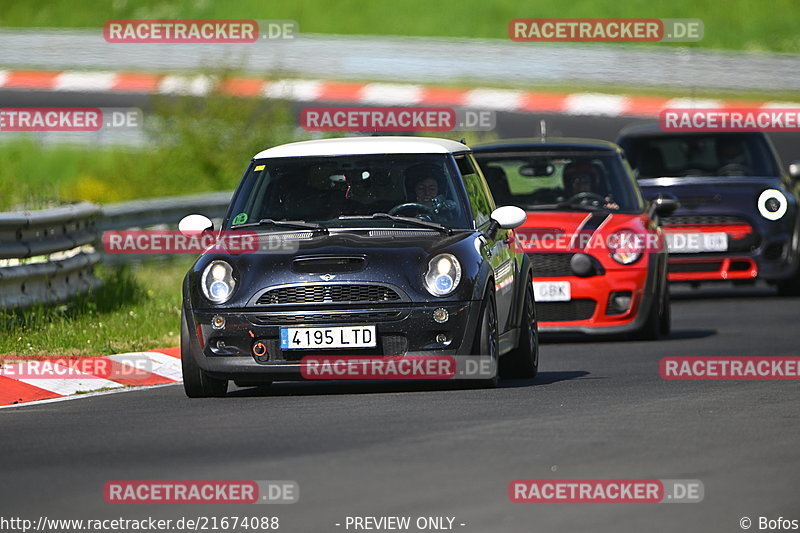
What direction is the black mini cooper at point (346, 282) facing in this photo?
toward the camera

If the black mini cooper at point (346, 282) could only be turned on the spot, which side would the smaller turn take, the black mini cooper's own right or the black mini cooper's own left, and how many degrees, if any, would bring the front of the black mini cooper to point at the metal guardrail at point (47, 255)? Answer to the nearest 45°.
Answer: approximately 135° to the black mini cooper's own right

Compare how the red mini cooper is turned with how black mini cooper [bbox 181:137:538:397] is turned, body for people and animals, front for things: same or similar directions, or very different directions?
same or similar directions

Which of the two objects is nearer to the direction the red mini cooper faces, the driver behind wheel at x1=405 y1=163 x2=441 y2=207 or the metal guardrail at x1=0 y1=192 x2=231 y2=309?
the driver behind wheel

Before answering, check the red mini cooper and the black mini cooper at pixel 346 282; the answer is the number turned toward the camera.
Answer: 2

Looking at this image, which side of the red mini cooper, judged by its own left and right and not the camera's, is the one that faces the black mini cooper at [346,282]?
front

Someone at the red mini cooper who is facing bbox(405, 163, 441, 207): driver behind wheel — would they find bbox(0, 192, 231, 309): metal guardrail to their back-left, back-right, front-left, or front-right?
front-right

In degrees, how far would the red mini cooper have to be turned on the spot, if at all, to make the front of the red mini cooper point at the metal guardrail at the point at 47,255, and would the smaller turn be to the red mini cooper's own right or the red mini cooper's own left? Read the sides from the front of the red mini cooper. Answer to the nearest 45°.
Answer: approximately 90° to the red mini cooper's own right

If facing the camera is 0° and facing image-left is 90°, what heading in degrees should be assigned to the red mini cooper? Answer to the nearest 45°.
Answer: approximately 0°

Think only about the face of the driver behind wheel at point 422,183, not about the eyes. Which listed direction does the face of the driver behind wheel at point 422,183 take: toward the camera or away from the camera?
toward the camera

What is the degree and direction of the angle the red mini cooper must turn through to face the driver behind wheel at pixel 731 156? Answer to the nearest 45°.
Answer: approximately 180°

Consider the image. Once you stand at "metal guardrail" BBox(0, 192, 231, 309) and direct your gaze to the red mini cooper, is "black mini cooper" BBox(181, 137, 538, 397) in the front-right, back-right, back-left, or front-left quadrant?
front-right
